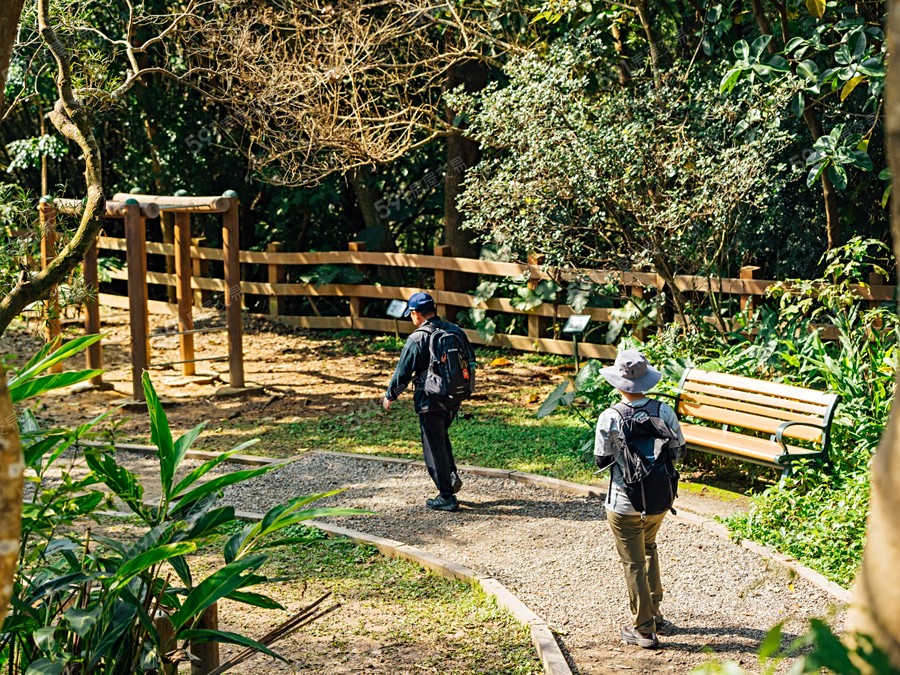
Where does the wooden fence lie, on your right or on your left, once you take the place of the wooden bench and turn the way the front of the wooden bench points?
on your right

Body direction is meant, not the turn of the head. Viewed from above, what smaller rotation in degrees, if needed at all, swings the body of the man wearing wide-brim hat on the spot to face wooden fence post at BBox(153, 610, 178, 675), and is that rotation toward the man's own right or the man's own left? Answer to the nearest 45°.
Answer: approximately 90° to the man's own left

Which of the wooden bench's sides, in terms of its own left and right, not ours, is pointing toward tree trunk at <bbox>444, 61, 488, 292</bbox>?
right

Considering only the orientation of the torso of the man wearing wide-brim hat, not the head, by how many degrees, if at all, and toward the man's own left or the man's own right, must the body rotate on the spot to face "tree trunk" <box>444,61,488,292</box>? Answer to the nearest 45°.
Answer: approximately 45° to the man's own right

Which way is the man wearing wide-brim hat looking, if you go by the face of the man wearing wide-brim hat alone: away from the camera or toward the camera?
away from the camera

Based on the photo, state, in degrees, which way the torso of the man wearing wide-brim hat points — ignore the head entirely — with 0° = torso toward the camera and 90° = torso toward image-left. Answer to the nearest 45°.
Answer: approximately 135°

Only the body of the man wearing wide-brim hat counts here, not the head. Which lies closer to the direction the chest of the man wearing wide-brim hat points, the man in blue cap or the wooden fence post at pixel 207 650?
the man in blue cap

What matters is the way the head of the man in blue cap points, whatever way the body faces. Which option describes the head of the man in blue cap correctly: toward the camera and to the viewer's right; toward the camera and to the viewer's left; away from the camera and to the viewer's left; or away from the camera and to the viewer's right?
away from the camera and to the viewer's left

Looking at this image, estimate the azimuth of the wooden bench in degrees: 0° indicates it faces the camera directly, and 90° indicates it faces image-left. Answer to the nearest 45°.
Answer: approximately 45°

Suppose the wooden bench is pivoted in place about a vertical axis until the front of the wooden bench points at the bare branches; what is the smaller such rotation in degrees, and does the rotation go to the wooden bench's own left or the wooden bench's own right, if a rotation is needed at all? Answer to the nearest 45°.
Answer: approximately 90° to the wooden bench's own right
